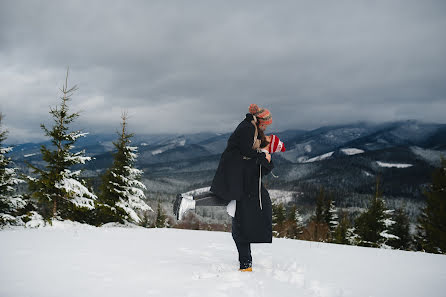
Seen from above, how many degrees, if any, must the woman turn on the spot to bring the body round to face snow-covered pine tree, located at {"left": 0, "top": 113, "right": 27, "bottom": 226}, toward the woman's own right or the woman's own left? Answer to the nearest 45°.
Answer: approximately 135° to the woman's own left

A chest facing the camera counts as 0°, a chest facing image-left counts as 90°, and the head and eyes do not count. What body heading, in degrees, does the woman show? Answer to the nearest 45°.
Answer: approximately 270°

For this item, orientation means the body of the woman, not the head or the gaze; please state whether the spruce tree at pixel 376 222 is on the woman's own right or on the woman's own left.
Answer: on the woman's own left

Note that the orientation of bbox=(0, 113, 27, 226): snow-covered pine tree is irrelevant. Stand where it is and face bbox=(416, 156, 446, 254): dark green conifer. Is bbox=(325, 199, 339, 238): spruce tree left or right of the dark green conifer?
left
